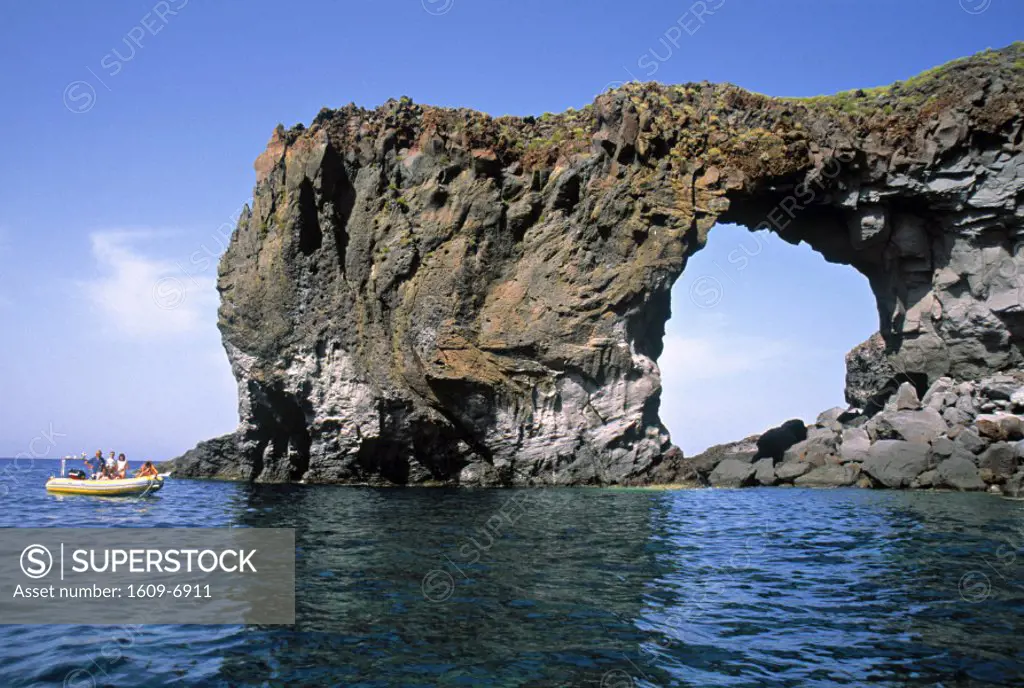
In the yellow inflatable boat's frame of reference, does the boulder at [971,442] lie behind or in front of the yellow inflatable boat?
in front

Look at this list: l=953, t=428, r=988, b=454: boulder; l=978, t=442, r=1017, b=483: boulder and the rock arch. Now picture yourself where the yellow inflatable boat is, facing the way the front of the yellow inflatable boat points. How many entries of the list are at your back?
0

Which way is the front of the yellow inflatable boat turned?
to the viewer's right

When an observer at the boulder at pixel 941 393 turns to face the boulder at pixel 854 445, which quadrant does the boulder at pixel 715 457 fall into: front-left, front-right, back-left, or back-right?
front-right

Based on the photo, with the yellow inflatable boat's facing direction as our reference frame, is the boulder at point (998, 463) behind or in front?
in front

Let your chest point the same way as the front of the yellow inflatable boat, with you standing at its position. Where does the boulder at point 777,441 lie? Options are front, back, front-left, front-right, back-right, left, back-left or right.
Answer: front

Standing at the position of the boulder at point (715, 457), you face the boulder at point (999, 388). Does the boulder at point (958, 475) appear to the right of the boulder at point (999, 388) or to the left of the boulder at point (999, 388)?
right

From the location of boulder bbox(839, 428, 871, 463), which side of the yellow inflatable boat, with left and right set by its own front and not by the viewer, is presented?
front

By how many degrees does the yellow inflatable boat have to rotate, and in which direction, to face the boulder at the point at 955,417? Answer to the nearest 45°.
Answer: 0° — it already faces it
